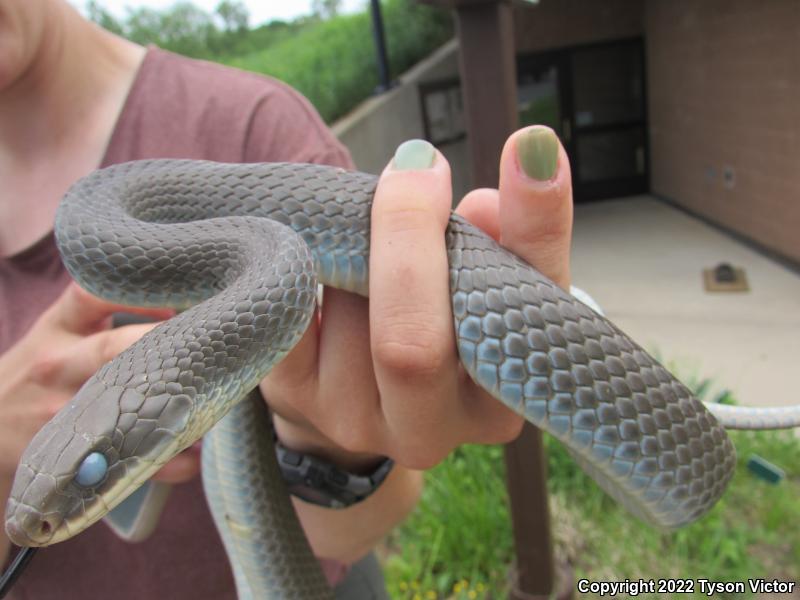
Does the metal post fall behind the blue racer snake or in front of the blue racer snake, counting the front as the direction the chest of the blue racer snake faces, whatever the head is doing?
behind

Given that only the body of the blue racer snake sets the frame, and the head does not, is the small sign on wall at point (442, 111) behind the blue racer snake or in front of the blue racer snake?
behind

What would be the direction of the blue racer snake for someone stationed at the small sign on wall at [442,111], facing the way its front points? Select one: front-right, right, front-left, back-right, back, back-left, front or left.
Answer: front

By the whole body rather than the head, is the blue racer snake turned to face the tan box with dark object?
no

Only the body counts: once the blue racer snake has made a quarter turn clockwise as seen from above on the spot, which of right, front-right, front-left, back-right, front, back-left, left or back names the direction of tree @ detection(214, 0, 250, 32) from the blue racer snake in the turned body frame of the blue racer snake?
front-right

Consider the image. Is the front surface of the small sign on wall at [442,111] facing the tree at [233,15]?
no

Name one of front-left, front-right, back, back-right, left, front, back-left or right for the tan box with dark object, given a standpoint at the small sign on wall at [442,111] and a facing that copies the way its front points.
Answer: front-left

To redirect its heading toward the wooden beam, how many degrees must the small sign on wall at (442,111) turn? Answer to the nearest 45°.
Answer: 0° — it already faces it

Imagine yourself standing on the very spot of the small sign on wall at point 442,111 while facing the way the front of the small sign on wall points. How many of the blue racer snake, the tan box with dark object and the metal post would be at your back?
0

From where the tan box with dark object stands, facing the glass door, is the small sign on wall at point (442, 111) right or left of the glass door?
left

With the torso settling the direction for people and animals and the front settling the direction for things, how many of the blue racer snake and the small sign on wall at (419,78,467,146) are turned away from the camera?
0

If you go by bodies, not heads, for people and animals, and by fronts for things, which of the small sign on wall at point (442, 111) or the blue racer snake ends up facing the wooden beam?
the small sign on wall

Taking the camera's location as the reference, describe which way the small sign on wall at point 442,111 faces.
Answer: facing the viewer

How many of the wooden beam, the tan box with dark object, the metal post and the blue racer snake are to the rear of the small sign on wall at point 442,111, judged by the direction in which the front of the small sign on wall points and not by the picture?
0

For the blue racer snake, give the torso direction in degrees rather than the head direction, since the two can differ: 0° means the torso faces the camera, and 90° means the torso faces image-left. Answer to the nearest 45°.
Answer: approximately 45°
